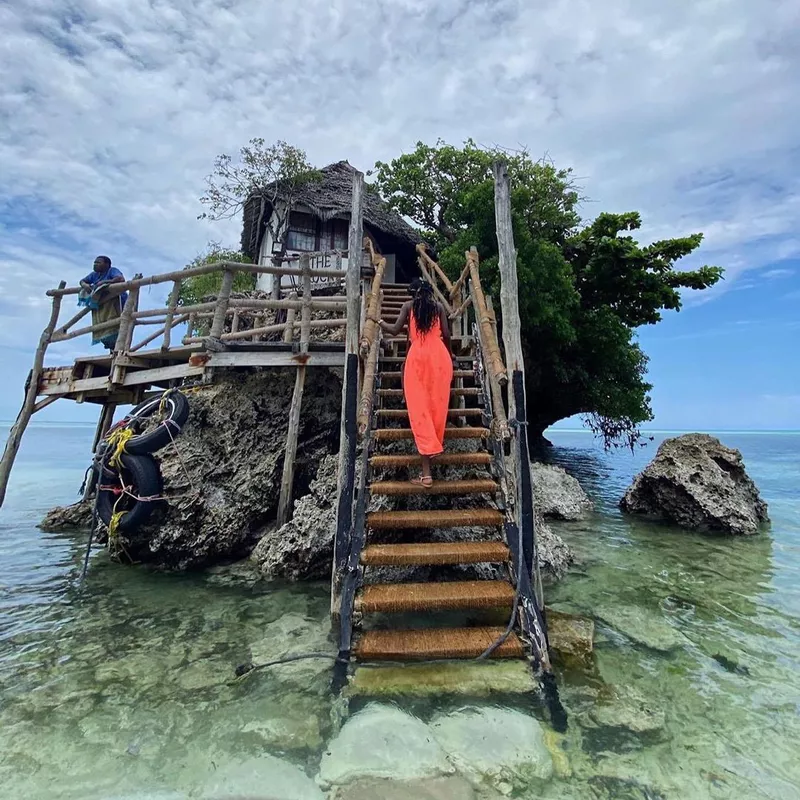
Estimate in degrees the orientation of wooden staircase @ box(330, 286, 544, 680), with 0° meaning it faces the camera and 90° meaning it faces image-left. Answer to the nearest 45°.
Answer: approximately 0°

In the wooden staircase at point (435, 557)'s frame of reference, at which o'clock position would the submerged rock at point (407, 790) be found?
The submerged rock is roughly at 12 o'clock from the wooden staircase.

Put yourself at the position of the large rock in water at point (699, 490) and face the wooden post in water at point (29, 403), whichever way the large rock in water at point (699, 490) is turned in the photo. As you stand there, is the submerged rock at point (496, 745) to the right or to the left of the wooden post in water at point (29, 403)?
left

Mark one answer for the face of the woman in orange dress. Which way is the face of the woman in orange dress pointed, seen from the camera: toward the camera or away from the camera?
away from the camera

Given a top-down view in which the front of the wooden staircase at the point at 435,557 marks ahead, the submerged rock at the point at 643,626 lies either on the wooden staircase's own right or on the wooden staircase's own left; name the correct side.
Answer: on the wooden staircase's own left

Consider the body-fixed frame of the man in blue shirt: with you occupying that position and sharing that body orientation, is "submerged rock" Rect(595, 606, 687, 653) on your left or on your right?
on your left

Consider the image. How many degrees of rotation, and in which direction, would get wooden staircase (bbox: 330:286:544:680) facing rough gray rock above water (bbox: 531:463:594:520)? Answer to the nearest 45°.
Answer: approximately 135° to its left
